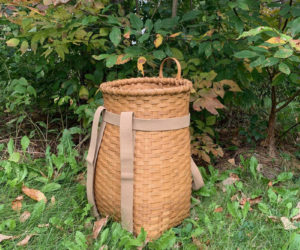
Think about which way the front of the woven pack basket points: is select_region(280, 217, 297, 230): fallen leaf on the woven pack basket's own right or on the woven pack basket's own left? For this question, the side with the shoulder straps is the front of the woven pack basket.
on the woven pack basket's own left

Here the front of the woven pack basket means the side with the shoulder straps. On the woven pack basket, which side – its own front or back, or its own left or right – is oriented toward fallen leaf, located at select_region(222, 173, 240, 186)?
back

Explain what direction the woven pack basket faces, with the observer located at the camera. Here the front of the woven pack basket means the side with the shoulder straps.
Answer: facing the viewer and to the left of the viewer

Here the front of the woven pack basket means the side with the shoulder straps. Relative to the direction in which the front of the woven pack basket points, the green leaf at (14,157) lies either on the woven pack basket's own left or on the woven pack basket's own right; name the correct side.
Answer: on the woven pack basket's own right
